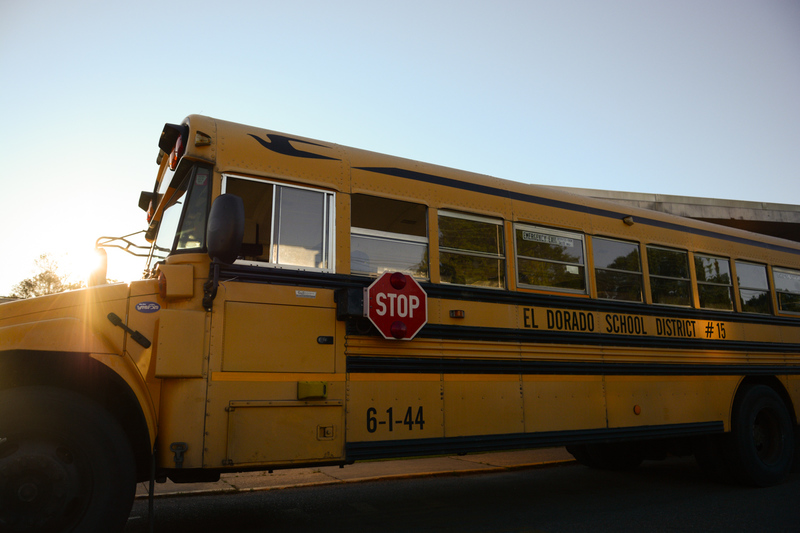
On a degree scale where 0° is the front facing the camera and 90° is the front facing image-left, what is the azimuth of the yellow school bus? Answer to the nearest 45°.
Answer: approximately 45°
